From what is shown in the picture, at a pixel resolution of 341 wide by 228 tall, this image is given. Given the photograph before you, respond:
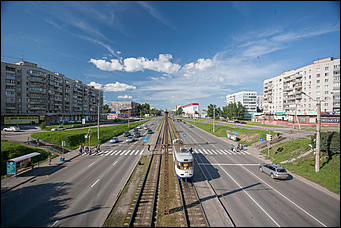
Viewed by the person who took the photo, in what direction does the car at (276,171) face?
facing away from the viewer and to the left of the viewer
